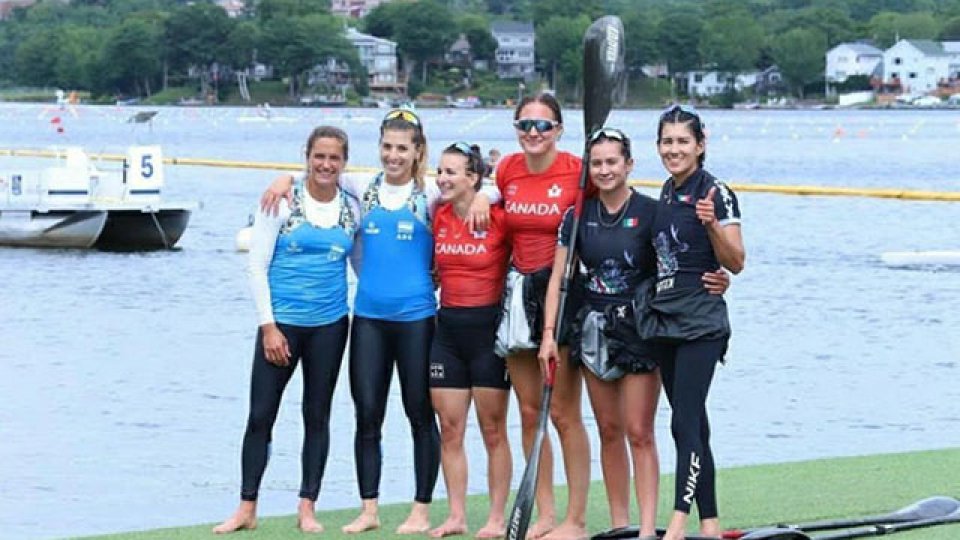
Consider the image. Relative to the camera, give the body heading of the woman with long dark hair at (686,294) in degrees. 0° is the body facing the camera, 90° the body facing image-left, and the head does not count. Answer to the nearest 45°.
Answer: approximately 45°

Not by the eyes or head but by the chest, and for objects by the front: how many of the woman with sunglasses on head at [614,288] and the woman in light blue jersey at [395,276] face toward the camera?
2

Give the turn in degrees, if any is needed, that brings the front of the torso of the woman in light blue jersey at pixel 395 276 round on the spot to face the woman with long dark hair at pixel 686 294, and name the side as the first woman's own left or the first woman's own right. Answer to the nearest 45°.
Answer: approximately 45° to the first woman's own left

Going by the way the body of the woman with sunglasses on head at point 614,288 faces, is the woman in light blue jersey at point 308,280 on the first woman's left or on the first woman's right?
on the first woman's right

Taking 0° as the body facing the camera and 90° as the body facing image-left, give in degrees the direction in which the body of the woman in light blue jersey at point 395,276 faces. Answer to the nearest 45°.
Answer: approximately 0°

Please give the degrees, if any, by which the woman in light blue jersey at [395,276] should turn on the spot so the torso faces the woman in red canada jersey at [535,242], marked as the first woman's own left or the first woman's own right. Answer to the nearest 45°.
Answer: approximately 45° to the first woman's own left

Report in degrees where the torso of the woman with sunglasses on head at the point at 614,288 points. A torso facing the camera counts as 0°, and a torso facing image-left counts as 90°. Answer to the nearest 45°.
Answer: approximately 0°
